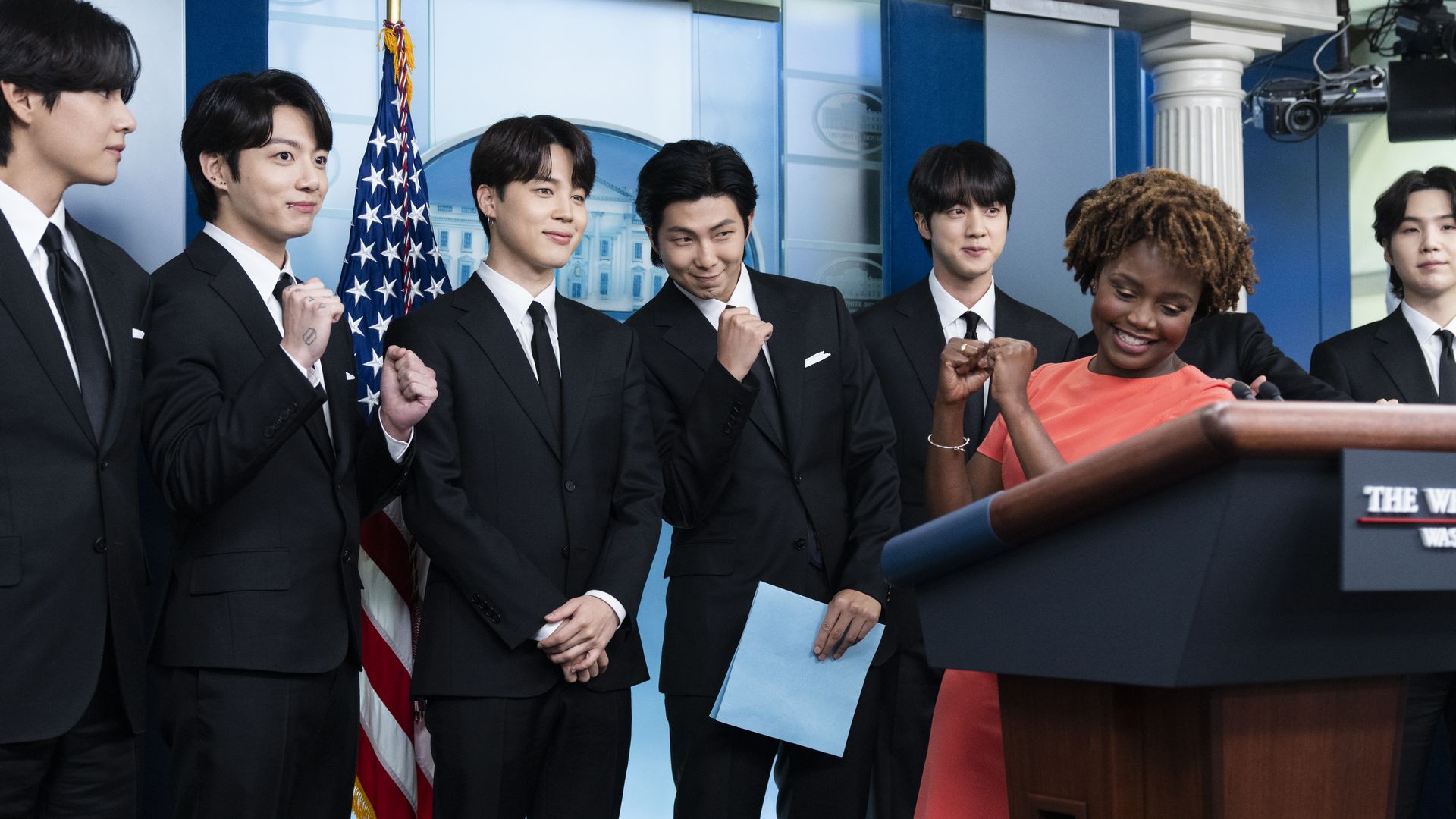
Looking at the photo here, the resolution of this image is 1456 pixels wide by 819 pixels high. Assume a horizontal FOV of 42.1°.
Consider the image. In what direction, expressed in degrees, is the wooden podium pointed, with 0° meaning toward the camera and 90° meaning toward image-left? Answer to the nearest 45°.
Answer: approximately 315°

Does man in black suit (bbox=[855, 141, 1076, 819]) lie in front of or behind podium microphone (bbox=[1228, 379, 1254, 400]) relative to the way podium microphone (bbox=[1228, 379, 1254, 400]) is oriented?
in front

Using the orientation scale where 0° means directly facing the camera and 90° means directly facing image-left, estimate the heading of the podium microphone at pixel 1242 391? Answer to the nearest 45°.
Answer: approximately 135°

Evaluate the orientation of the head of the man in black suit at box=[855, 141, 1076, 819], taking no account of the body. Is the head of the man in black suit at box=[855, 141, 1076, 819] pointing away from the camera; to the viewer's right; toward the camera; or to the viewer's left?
toward the camera

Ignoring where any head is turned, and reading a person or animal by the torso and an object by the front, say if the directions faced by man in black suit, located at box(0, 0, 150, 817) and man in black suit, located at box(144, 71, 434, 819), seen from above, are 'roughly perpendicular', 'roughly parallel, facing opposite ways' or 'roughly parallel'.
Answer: roughly parallel

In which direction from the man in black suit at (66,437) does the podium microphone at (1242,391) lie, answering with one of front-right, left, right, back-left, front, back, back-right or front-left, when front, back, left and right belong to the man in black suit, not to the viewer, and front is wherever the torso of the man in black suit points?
front

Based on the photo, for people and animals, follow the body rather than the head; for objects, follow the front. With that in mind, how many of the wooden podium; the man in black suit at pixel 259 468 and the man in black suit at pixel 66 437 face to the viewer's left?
0

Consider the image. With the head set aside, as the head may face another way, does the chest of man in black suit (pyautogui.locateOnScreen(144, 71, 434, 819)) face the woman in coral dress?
yes

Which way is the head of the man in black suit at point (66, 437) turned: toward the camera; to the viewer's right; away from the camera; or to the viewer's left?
to the viewer's right

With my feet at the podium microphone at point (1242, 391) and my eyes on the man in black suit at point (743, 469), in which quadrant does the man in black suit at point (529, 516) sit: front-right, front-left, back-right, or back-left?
front-left

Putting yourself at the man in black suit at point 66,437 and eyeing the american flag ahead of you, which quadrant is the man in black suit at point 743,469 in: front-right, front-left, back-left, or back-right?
front-right

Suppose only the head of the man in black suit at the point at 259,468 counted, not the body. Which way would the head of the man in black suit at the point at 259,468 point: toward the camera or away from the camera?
toward the camera
